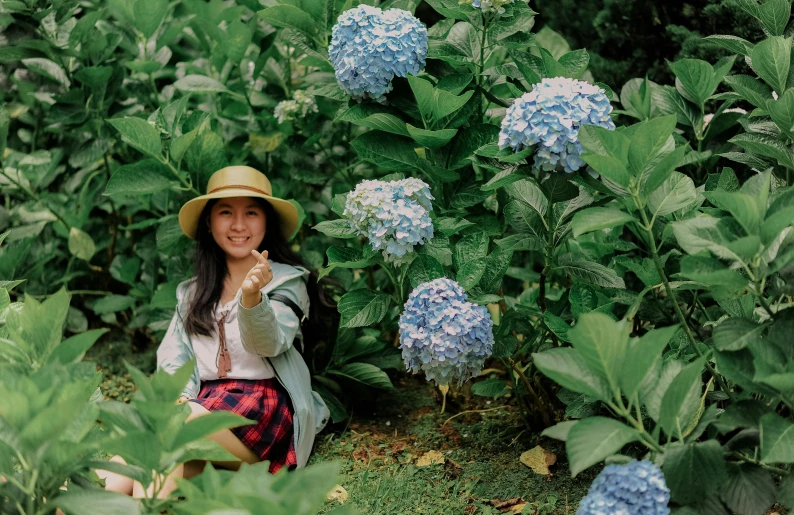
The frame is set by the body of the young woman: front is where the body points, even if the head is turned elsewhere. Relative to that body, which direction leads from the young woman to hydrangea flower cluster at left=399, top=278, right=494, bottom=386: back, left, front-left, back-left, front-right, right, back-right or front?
left

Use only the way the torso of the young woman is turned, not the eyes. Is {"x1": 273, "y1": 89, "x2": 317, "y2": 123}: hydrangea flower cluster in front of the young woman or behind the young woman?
behind

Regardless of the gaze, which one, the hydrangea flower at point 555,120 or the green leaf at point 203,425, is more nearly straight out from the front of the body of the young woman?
the green leaf

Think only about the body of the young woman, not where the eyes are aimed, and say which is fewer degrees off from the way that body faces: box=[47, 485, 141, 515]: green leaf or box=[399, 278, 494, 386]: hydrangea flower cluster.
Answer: the green leaf

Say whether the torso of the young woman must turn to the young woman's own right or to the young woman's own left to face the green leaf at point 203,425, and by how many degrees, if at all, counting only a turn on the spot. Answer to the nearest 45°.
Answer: approximately 45° to the young woman's own left

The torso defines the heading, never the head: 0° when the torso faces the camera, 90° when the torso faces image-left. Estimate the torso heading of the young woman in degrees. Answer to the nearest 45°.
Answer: approximately 45°

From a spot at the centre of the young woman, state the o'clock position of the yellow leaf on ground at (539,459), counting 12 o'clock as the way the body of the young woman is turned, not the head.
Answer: The yellow leaf on ground is roughly at 9 o'clock from the young woman.

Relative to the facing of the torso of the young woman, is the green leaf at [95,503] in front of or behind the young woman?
in front

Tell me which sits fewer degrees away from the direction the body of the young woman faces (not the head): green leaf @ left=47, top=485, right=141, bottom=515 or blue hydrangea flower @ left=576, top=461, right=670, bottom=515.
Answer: the green leaf
